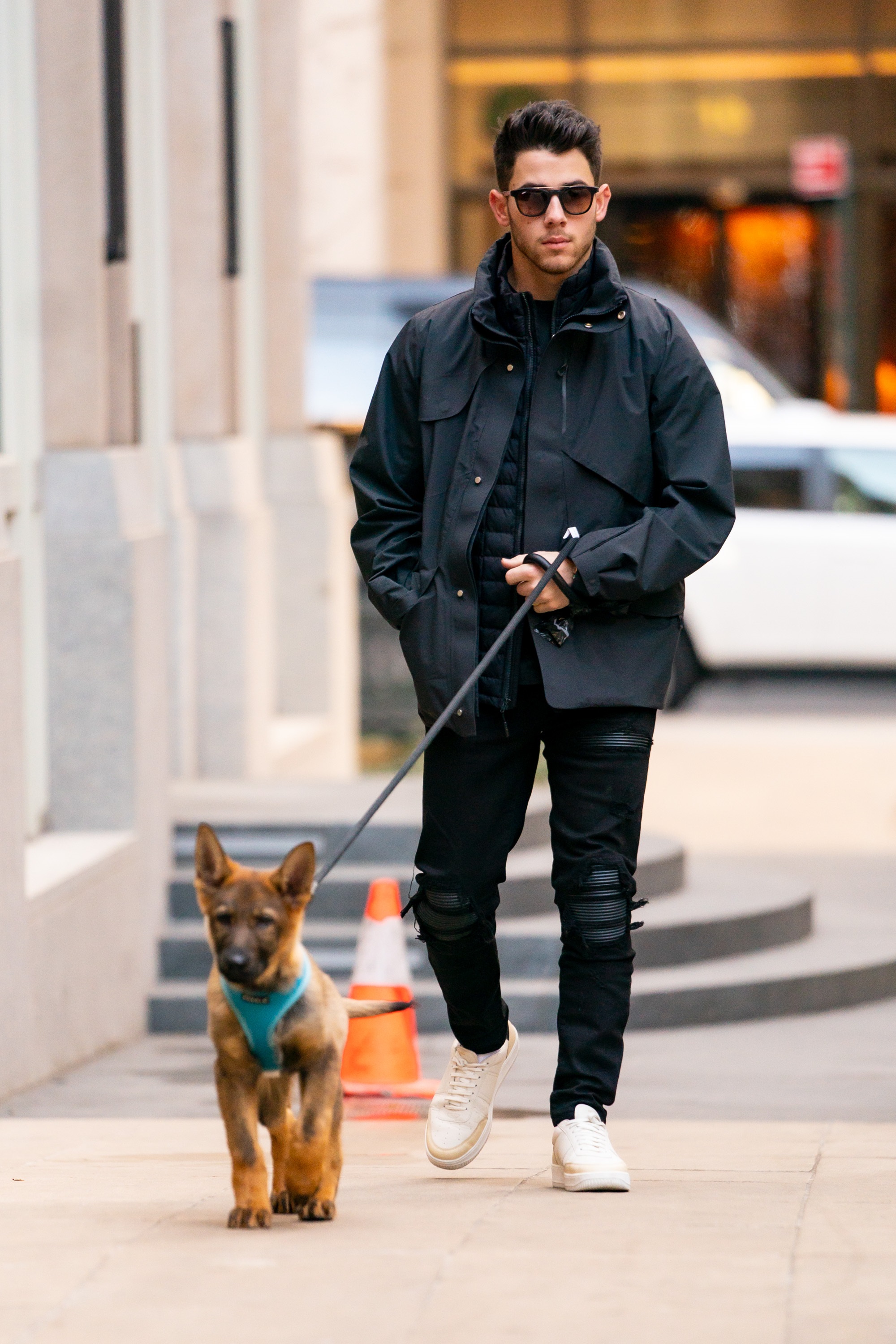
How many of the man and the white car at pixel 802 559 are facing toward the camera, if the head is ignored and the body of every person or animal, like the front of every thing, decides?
1

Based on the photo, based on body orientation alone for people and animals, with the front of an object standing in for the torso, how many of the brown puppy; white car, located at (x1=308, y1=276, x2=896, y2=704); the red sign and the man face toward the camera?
3

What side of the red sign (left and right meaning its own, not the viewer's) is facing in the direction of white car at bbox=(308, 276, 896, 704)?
front

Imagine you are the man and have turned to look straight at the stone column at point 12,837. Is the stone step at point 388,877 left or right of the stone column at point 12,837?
right

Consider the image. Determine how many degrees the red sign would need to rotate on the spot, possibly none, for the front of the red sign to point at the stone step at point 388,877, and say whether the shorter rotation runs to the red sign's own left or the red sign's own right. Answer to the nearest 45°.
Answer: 0° — it already faces it

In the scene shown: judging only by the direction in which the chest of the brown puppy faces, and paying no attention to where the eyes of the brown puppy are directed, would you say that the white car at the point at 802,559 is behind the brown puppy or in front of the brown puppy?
behind

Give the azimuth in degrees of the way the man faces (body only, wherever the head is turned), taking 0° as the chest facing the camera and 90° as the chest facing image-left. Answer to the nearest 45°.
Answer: approximately 0°

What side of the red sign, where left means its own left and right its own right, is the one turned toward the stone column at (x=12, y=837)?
front

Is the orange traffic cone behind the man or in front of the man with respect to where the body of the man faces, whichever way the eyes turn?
behind

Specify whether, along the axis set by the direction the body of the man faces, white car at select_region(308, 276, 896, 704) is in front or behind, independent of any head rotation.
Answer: behind

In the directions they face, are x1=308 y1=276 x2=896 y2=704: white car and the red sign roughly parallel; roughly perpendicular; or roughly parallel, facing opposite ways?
roughly perpendicular
